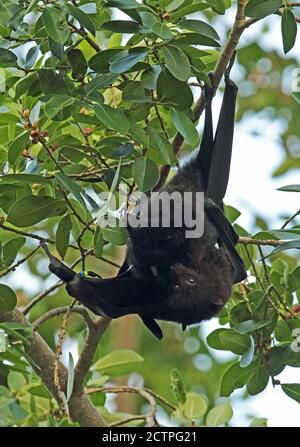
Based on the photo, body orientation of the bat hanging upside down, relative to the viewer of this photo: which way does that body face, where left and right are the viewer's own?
facing the viewer and to the left of the viewer

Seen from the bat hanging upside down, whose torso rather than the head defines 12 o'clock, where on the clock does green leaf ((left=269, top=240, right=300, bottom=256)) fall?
The green leaf is roughly at 9 o'clock from the bat hanging upside down.

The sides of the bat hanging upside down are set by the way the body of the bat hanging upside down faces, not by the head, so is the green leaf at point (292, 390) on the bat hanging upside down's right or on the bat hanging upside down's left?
on the bat hanging upside down's left
